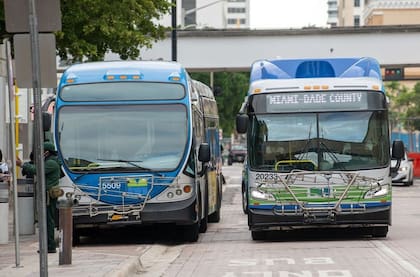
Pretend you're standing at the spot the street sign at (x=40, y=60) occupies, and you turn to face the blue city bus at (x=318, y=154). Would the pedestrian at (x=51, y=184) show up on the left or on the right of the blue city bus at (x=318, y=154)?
left

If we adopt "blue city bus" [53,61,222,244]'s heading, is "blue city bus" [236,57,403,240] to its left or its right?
on its left

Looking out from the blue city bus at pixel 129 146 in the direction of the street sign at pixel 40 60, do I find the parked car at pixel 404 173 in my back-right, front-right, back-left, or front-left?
back-left

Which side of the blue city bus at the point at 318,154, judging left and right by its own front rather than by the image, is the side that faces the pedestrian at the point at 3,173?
right

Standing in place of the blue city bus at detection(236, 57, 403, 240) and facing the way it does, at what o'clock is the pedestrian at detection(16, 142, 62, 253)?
The pedestrian is roughly at 2 o'clock from the blue city bus.

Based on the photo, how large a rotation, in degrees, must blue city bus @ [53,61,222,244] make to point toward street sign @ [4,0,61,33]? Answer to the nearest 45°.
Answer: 0° — it already faces it
